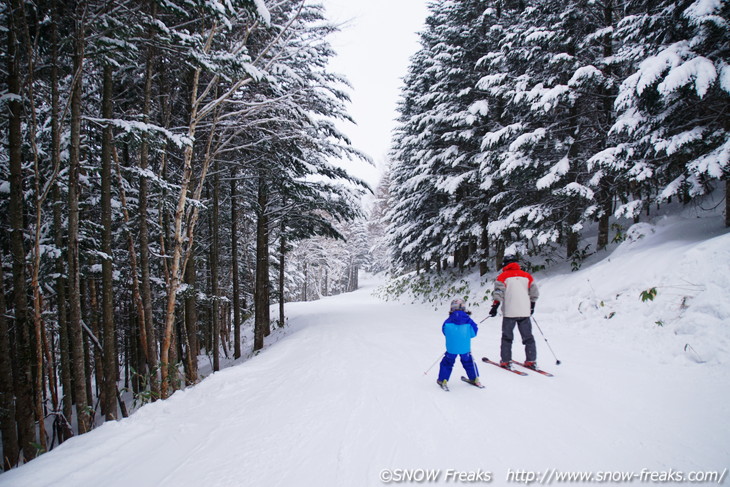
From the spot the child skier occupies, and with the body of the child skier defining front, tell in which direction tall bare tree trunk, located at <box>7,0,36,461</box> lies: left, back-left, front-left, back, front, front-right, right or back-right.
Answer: left

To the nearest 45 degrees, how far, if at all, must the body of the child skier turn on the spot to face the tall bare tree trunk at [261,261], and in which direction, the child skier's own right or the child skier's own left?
approximately 45° to the child skier's own left

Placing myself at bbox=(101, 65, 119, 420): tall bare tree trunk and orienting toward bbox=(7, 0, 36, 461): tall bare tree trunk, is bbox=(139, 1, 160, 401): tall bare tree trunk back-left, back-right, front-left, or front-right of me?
back-right

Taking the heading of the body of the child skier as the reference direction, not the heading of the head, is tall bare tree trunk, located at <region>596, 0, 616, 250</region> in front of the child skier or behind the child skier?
in front

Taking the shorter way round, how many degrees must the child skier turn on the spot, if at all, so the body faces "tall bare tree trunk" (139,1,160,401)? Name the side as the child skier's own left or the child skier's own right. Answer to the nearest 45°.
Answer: approximately 90° to the child skier's own left

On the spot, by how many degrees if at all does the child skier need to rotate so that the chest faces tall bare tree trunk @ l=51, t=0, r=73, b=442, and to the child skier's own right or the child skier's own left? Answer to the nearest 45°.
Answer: approximately 90° to the child skier's own left

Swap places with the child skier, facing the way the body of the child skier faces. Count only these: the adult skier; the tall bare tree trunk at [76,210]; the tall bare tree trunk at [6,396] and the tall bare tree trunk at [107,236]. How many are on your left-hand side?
3

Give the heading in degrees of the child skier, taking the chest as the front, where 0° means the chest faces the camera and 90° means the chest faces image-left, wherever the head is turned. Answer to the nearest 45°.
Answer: approximately 180°

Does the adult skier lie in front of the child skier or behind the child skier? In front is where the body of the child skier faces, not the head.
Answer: in front

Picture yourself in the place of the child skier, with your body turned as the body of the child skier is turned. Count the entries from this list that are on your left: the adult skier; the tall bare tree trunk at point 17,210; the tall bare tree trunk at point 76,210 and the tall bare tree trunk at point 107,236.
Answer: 3

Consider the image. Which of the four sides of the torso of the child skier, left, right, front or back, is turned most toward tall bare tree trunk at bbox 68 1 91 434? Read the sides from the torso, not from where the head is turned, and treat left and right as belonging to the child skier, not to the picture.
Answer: left

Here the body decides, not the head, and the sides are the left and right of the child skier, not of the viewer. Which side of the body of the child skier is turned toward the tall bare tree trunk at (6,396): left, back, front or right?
left

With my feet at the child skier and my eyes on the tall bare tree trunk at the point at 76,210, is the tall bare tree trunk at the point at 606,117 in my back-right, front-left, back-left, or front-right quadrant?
back-right
